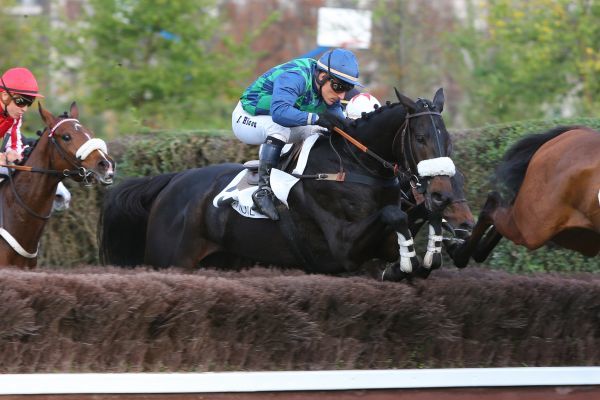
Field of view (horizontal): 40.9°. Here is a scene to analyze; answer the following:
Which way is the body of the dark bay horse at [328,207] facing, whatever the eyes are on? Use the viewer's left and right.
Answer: facing to the right of the viewer

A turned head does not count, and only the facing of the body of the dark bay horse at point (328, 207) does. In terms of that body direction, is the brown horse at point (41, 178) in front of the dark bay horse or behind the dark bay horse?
behind

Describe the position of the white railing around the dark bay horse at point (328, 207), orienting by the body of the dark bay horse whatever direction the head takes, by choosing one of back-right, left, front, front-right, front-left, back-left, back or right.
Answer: right

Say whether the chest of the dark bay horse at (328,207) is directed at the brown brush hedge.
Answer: no

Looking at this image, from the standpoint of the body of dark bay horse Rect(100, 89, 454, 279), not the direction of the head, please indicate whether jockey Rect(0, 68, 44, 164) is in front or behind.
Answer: behind
